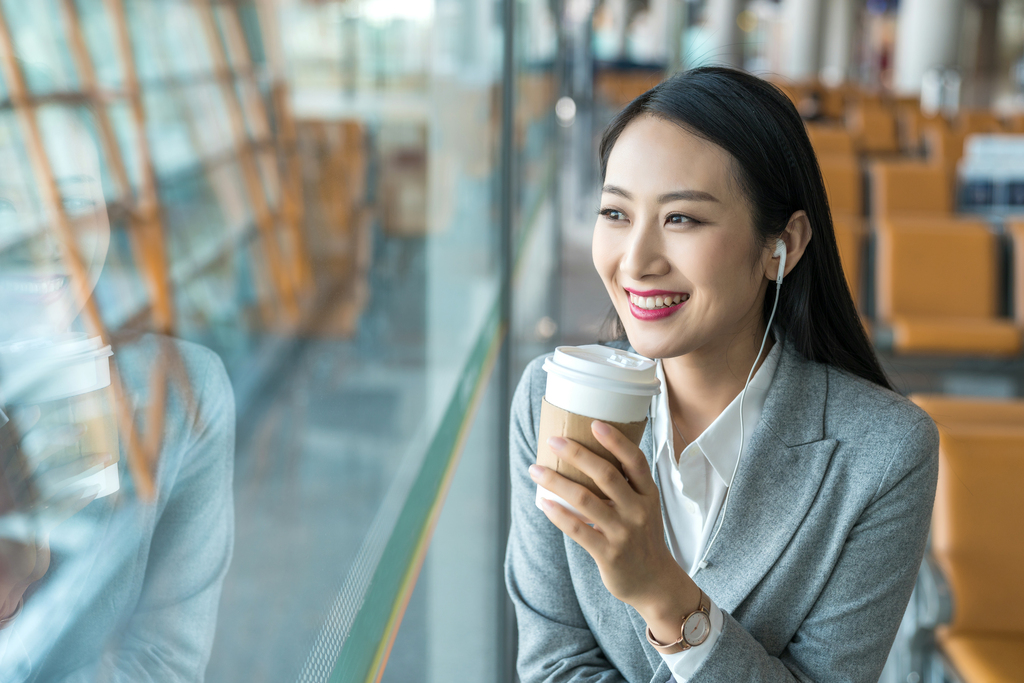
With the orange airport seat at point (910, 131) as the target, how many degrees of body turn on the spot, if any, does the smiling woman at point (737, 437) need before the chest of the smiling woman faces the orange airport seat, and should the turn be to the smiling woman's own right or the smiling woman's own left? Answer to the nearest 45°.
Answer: approximately 135° to the smiling woman's own right

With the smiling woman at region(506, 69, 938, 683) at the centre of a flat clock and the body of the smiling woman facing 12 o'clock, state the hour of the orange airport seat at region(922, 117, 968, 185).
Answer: The orange airport seat is roughly at 5 o'clock from the smiling woman.

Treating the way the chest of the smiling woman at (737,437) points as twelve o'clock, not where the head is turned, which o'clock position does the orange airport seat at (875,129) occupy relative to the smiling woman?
The orange airport seat is roughly at 5 o'clock from the smiling woman.

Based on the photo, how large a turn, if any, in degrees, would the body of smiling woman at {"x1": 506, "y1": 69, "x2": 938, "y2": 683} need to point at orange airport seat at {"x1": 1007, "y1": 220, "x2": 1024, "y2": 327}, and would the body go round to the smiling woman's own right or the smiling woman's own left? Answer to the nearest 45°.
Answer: approximately 135° to the smiling woman's own right

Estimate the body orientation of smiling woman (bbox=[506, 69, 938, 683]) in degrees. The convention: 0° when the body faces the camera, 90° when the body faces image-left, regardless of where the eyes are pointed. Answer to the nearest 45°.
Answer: approximately 45°

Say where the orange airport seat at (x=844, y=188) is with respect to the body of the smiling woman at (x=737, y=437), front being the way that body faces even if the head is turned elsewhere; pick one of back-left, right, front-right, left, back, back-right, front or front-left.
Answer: back-right

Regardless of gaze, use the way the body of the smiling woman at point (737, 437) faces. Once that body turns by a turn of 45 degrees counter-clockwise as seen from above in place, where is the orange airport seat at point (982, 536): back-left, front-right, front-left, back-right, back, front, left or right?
back-left

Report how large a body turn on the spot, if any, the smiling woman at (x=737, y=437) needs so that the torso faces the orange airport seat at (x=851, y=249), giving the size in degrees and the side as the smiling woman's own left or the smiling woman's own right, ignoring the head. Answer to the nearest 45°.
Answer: approximately 135° to the smiling woman's own right

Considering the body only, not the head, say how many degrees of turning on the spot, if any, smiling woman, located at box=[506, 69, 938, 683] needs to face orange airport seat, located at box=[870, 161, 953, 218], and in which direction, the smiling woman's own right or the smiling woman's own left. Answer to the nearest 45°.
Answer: approximately 135° to the smiling woman's own right
